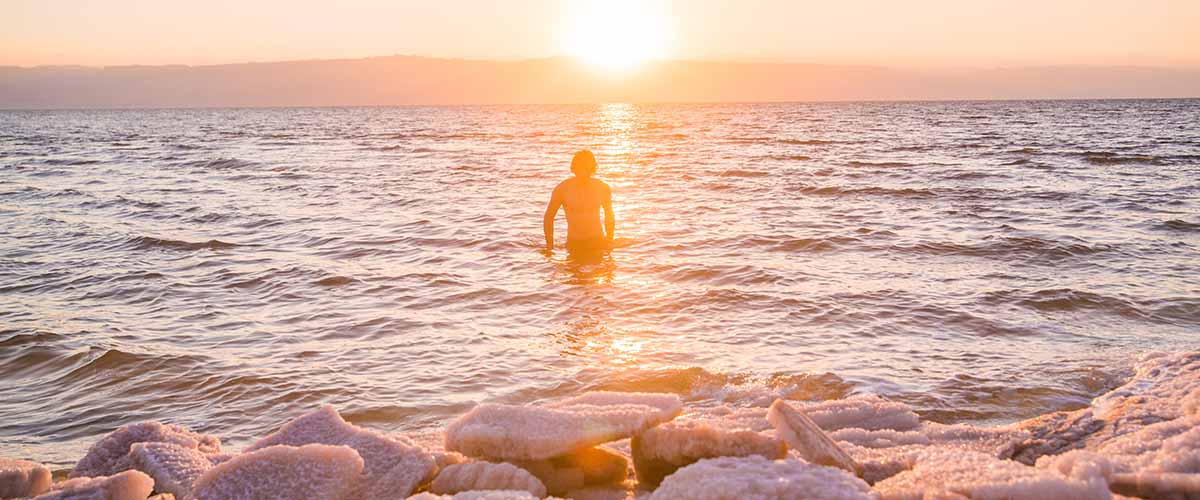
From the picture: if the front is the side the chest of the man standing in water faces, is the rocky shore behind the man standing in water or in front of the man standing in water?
behind

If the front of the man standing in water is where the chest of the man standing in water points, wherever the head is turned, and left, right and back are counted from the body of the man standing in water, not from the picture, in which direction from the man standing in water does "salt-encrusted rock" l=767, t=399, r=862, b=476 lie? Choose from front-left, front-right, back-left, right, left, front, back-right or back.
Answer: back

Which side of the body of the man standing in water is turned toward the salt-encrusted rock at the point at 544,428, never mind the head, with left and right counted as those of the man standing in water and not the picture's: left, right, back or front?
back

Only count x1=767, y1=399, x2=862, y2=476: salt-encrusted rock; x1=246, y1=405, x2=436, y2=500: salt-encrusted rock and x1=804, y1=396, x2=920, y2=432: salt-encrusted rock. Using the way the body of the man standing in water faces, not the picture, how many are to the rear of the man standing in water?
3

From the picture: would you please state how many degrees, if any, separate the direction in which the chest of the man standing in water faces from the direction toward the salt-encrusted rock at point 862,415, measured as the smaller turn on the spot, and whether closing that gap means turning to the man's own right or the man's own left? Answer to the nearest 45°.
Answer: approximately 180°

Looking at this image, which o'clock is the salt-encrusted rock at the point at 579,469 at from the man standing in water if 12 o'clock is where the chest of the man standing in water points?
The salt-encrusted rock is roughly at 6 o'clock from the man standing in water.

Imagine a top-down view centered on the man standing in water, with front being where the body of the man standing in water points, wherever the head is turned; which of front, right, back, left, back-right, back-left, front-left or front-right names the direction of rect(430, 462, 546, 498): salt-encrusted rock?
back

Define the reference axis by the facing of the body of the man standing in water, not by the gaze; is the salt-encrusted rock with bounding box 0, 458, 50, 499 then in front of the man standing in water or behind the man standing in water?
behind

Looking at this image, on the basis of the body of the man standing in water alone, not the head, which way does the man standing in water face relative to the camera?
away from the camera

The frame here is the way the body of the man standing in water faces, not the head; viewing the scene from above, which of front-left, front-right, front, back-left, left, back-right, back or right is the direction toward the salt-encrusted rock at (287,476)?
back

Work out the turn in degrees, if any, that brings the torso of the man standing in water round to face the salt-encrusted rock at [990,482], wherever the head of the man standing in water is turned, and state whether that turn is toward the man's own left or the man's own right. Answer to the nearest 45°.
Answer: approximately 180°

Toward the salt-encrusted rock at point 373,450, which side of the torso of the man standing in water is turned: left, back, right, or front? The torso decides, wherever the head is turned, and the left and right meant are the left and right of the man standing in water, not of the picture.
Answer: back
